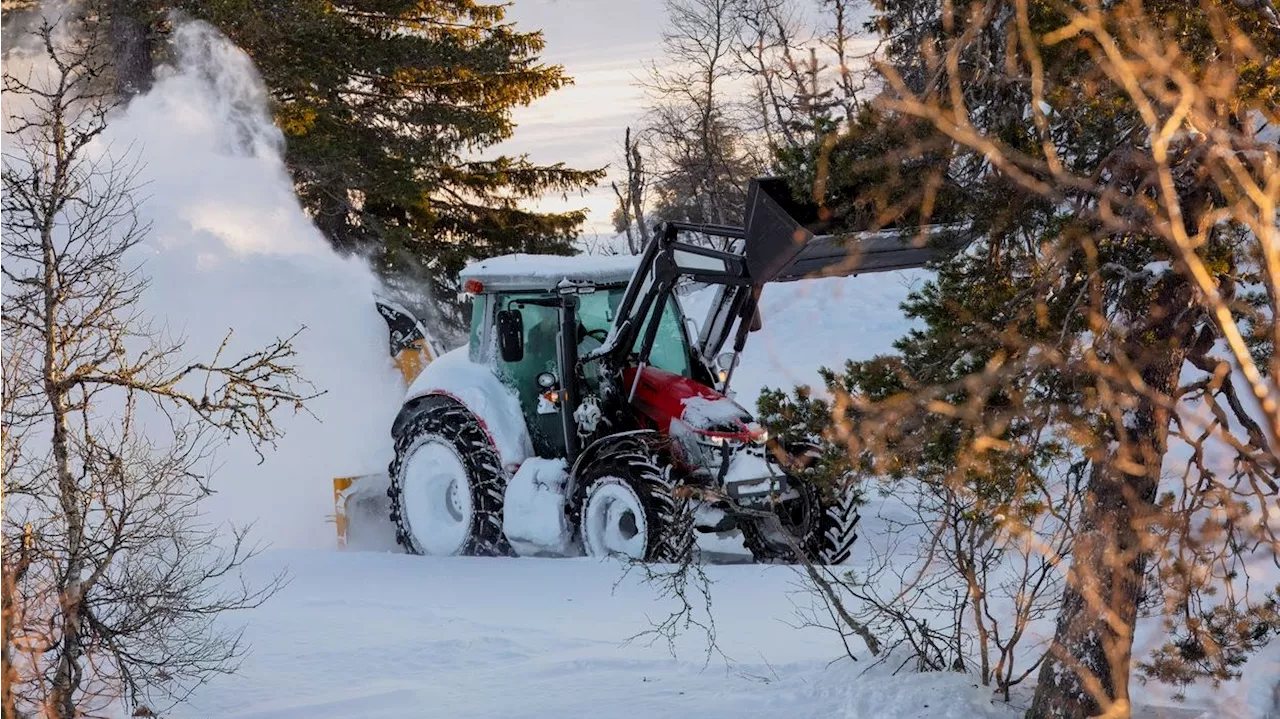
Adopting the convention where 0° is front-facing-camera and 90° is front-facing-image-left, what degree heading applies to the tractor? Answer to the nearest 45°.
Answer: approximately 315°

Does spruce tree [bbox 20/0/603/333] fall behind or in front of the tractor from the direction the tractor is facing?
behind
